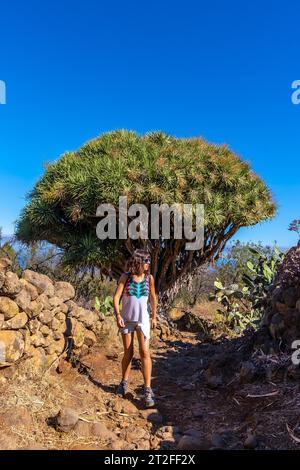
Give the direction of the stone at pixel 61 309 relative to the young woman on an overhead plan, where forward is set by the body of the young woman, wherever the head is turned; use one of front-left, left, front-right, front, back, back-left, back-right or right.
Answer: back-right

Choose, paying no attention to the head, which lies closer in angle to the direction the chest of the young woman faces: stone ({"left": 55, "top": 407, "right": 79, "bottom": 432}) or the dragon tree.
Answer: the stone

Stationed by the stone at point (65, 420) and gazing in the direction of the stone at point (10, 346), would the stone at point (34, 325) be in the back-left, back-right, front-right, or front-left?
front-right

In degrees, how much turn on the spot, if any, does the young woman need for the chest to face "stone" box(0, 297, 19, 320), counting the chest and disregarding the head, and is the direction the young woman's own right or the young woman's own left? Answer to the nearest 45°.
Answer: approximately 90° to the young woman's own right

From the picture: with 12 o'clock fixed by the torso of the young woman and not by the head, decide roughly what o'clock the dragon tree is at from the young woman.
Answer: The dragon tree is roughly at 6 o'clock from the young woman.

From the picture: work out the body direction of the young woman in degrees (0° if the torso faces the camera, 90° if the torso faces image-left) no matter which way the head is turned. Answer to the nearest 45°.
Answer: approximately 0°

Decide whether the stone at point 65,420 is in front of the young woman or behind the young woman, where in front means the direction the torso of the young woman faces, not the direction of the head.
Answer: in front

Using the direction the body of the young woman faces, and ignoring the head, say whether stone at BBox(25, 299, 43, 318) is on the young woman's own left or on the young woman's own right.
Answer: on the young woman's own right

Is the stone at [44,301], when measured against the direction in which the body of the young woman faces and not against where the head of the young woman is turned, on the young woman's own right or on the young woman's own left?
on the young woman's own right

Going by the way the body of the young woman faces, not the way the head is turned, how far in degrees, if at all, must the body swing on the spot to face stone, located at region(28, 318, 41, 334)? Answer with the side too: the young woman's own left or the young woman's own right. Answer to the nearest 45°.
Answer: approximately 90° to the young woman's own right

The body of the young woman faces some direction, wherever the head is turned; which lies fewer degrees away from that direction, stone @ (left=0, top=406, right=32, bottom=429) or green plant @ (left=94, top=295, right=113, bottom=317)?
the stone

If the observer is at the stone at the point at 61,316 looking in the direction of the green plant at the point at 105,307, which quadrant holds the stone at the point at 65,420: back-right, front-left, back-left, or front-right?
back-right

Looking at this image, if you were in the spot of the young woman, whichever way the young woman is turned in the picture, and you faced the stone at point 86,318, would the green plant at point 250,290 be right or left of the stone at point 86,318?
right
